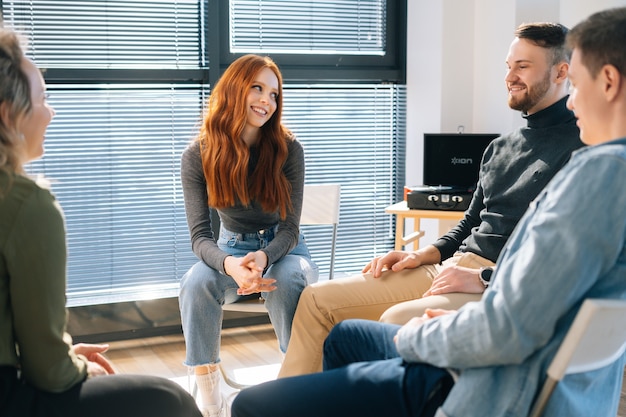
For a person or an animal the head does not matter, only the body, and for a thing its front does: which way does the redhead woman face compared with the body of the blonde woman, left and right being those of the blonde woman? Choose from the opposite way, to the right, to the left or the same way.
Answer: to the right

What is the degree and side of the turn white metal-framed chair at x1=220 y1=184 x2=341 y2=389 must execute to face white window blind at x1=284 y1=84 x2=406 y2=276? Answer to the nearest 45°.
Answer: approximately 135° to its right

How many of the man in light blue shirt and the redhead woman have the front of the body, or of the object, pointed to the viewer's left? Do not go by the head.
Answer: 1

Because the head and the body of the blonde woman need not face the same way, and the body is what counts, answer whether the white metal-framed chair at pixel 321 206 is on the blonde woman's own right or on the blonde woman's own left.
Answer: on the blonde woman's own left

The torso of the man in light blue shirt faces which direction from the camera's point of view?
to the viewer's left

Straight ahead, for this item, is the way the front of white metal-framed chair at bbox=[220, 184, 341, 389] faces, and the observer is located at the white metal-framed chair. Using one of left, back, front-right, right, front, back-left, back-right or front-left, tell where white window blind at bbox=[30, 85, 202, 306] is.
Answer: right

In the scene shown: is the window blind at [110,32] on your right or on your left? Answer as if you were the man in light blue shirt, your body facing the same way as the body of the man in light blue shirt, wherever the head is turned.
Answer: on your right

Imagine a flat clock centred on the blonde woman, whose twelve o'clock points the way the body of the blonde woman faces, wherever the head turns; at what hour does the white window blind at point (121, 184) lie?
The white window blind is roughly at 9 o'clock from the blonde woman.

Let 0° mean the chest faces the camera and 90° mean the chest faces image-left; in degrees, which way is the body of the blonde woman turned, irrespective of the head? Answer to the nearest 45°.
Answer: approximately 270°

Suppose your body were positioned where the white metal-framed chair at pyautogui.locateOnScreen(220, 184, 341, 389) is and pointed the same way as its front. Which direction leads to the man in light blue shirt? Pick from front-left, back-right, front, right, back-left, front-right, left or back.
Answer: front-left

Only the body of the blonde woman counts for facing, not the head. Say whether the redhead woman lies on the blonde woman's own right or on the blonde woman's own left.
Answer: on the blonde woman's own left
